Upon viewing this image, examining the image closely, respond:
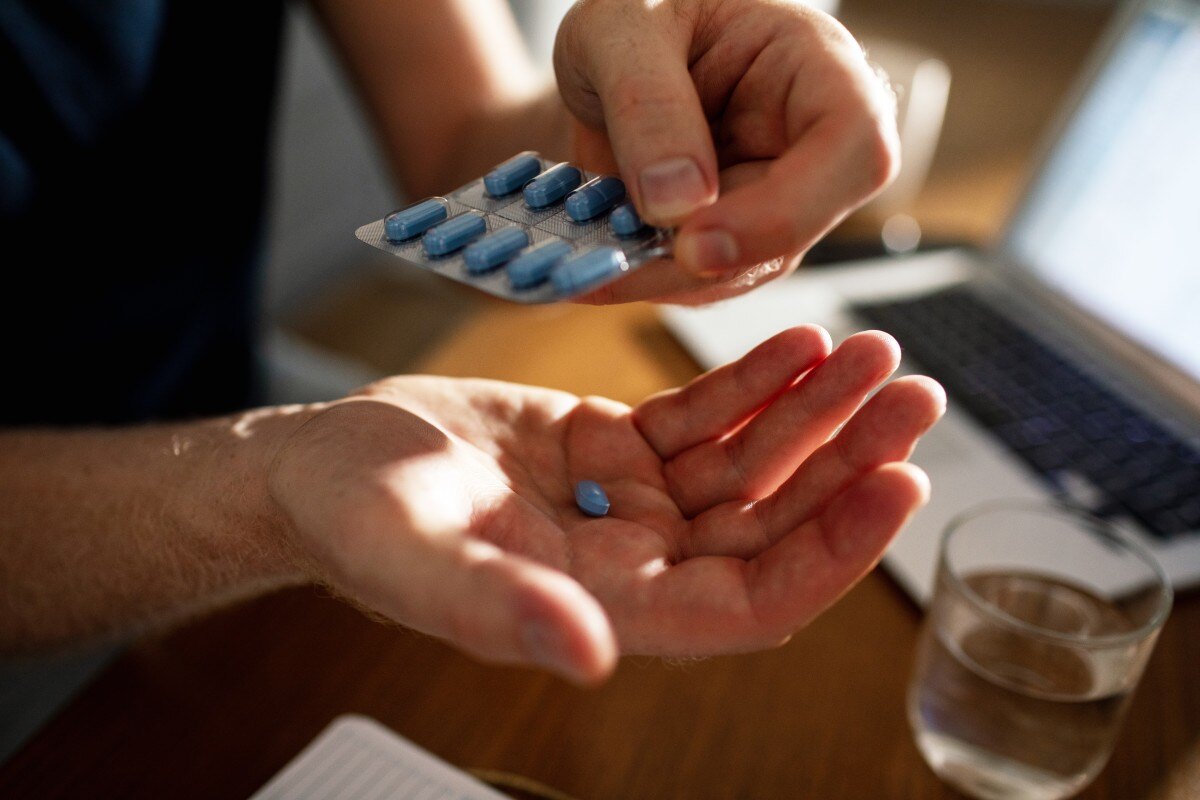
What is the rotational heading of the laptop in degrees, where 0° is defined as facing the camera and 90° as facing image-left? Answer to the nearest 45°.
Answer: approximately 45°

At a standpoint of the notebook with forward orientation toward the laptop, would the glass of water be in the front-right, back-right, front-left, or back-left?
front-right

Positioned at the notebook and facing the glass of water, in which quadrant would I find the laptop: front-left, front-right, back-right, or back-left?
front-left

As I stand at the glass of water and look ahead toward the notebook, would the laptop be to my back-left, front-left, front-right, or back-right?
back-right

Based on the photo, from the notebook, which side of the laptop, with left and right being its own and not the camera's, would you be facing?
front
